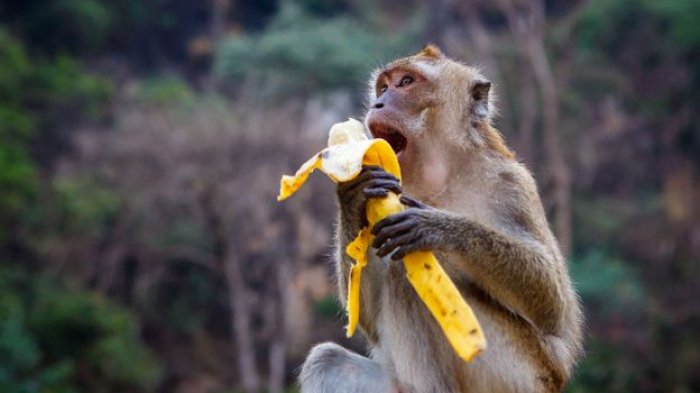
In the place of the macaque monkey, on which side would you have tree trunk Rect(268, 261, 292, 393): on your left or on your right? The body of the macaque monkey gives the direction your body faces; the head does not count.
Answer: on your right

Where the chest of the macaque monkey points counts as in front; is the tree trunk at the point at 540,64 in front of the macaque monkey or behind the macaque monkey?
behind

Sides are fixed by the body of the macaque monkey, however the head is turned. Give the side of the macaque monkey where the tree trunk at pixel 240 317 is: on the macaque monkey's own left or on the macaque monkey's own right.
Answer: on the macaque monkey's own right

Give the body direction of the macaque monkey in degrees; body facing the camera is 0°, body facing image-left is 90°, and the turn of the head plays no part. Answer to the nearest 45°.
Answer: approximately 45°
